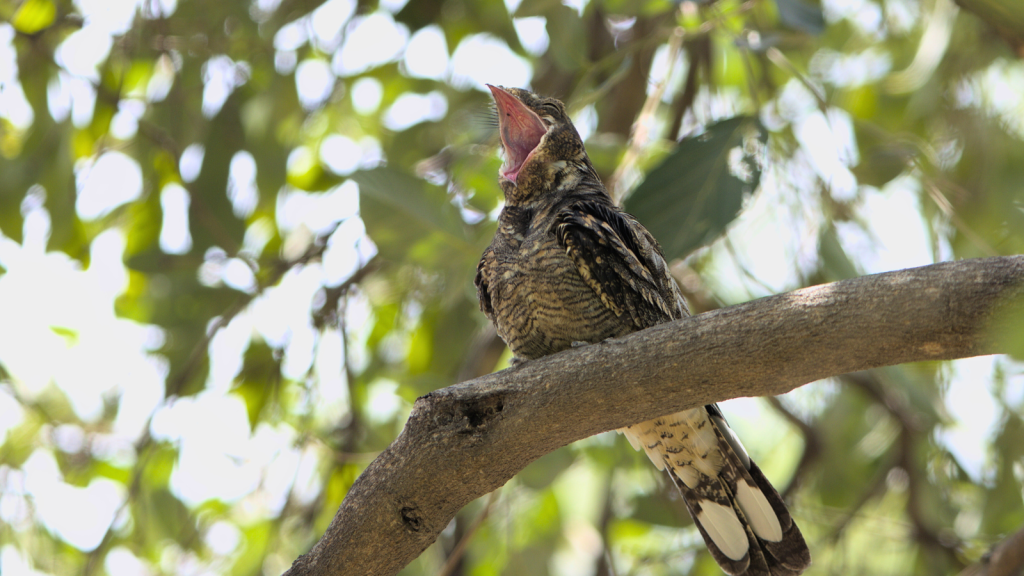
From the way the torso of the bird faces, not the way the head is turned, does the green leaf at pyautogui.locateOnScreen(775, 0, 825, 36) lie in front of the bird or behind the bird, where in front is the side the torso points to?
behind

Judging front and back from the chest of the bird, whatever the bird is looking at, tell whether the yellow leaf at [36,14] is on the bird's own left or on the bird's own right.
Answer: on the bird's own right

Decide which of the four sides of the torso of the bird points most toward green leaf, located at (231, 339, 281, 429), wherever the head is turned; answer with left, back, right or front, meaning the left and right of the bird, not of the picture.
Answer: right

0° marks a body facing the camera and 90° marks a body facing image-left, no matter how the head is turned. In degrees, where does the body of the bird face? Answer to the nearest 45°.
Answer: approximately 45°

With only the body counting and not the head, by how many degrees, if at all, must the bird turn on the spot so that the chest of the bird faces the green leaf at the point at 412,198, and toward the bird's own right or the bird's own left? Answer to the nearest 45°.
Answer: approximately 90° to the bird's own right
